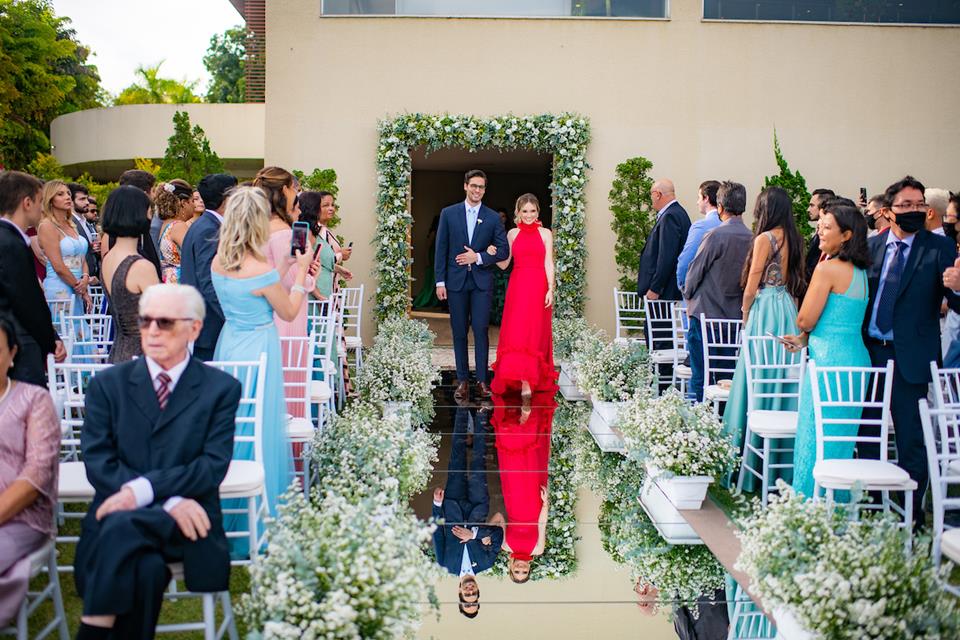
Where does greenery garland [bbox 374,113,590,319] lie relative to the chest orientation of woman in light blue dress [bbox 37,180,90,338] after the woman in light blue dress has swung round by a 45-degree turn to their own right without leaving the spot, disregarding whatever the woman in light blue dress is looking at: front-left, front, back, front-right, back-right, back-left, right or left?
back-left

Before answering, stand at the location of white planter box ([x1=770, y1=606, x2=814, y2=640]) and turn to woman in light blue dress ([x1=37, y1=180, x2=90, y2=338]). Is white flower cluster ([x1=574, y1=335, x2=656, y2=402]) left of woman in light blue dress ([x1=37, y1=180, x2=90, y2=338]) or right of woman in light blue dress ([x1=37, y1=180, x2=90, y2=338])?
right

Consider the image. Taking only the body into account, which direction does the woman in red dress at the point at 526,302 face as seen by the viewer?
toward the camera

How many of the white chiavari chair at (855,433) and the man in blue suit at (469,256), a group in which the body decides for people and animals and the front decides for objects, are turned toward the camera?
2

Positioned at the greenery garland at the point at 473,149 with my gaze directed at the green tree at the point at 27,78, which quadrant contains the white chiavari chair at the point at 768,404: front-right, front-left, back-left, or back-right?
back-left

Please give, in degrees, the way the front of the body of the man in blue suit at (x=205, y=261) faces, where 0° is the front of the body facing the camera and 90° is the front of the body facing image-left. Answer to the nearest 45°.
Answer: approximately 225°

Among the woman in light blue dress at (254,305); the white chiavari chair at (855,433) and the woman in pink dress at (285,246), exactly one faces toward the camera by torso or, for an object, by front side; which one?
the white chiavari chair

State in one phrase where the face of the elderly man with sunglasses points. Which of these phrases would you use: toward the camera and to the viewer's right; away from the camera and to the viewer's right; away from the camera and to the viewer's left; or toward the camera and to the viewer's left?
toward the camera and to the viewer's left

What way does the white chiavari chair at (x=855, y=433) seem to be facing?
toward the camera

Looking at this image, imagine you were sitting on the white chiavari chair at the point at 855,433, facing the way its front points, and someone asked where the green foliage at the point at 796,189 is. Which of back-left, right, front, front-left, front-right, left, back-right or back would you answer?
back

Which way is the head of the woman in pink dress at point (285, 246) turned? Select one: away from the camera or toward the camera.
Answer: away from the camera

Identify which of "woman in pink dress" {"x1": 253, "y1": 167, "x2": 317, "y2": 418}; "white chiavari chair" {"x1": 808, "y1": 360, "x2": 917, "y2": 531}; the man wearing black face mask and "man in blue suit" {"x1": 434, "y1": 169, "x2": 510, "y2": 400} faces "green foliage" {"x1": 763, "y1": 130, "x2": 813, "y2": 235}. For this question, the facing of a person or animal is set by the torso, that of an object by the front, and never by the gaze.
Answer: the woman in pink dress

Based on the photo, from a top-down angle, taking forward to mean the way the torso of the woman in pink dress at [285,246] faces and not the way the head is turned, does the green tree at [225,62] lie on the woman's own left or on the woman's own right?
on the woman's own left

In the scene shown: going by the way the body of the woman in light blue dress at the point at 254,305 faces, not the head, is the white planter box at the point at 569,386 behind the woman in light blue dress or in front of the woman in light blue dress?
in front

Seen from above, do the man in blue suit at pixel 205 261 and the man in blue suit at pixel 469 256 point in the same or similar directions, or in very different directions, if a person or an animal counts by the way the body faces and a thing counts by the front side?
very different directions

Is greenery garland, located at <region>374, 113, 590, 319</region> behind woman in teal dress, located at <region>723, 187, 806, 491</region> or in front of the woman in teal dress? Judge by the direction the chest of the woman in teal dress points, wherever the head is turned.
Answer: in front
